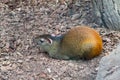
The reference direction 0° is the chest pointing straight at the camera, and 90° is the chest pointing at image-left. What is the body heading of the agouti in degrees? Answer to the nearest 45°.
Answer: approximately 90°

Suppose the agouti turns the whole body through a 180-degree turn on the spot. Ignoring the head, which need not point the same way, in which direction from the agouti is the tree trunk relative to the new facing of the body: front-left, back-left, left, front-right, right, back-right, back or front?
front-left
